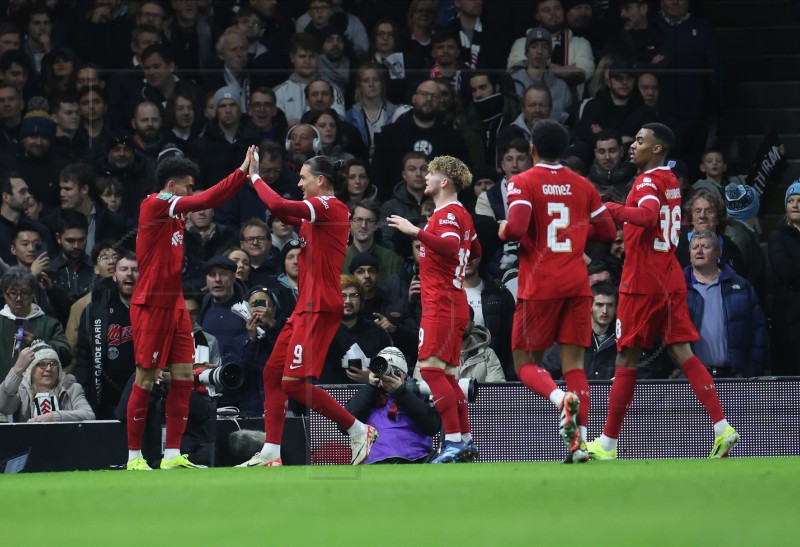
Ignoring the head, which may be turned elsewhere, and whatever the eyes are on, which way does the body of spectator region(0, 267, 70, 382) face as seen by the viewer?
toward the camera

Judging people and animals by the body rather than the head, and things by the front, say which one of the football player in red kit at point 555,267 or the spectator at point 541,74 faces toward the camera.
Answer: the spectator

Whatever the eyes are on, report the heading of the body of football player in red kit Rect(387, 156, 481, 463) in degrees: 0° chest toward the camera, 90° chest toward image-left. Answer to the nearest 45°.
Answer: approximately 90°

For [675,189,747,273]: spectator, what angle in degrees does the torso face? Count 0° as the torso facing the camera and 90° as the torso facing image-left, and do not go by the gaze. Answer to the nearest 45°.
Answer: approximately 0°

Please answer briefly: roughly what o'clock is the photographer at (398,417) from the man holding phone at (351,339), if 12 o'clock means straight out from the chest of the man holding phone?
The photographer is roughly at 11 o'clock from the man holding phone.

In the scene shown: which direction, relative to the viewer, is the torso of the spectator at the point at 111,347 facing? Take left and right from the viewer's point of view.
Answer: facing the viewer and to the right of the viewer

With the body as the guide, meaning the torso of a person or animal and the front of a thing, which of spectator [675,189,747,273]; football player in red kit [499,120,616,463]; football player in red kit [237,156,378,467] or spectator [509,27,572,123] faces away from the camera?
football player in red kit [499,120,616,463]

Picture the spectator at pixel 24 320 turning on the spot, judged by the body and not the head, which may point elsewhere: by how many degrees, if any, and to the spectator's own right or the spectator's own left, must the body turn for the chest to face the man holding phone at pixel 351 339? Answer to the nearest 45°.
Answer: approximately 45° to the spectator's own left

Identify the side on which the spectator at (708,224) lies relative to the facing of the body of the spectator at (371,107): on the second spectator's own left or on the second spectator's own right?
on the second spectator's own left

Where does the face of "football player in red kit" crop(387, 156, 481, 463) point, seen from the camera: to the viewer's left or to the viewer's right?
to the viewer's left

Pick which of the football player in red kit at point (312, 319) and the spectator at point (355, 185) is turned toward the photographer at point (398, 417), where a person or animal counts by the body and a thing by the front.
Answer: the spectator

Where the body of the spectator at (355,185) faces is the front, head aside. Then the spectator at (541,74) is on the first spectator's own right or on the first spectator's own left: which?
on the first spectator's own left

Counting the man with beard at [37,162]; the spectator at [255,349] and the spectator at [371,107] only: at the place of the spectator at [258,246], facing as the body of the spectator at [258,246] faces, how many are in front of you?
1

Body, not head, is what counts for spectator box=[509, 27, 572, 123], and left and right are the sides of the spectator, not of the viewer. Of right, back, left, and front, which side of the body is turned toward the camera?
front

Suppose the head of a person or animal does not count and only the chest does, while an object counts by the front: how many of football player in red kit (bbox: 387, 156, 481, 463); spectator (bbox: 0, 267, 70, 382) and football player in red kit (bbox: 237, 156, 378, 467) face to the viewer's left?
2

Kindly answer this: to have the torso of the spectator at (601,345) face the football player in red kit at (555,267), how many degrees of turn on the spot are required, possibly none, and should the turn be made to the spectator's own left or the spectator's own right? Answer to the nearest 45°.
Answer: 0° — they already face them
